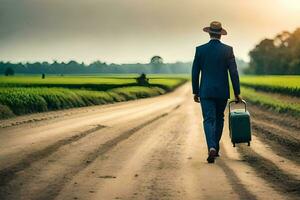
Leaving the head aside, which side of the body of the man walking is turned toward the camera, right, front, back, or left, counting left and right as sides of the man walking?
back

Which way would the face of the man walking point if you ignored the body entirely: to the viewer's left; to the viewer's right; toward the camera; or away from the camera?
away from the camera
